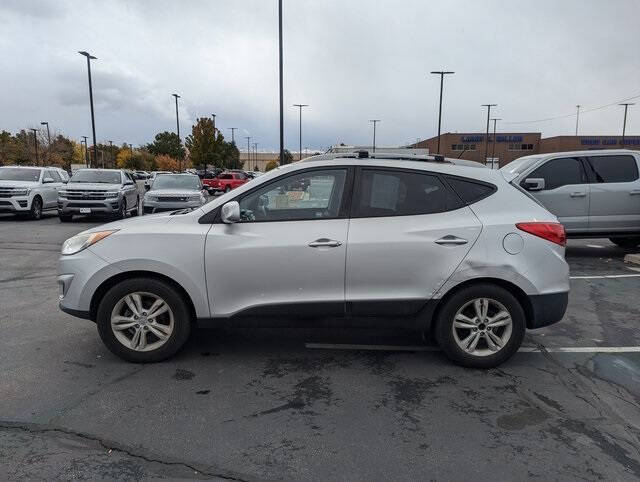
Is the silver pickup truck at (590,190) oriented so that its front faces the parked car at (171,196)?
yes

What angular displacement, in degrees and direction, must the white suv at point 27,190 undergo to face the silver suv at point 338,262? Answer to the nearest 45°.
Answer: approximately 45° to its left

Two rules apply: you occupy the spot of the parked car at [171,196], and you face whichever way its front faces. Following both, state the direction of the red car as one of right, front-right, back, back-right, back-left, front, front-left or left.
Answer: back

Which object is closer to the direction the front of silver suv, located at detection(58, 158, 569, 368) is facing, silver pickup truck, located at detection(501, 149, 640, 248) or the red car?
the red car

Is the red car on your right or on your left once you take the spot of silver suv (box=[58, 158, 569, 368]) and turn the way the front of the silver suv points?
on your right

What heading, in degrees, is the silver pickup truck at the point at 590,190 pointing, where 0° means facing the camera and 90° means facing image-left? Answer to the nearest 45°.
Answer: approximately 90°

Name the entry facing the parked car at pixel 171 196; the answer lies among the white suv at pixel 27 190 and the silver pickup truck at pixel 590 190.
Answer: the silver pickup truck at pixel 590 190

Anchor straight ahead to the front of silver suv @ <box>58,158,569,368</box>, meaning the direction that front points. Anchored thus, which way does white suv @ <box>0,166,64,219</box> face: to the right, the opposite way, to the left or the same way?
to the left

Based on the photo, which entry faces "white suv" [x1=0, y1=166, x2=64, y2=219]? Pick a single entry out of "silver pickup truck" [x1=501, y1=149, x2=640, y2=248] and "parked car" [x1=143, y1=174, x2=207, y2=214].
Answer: "silver pickup truck" [x1=501, y1=149, x2=640, y2=248]

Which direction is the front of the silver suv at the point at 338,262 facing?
to the viewer's left

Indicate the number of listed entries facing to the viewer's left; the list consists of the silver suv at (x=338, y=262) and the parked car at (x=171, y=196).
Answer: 1

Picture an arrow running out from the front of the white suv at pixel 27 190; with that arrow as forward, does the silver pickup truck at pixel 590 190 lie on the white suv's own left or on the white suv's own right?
on the white suv's own left
